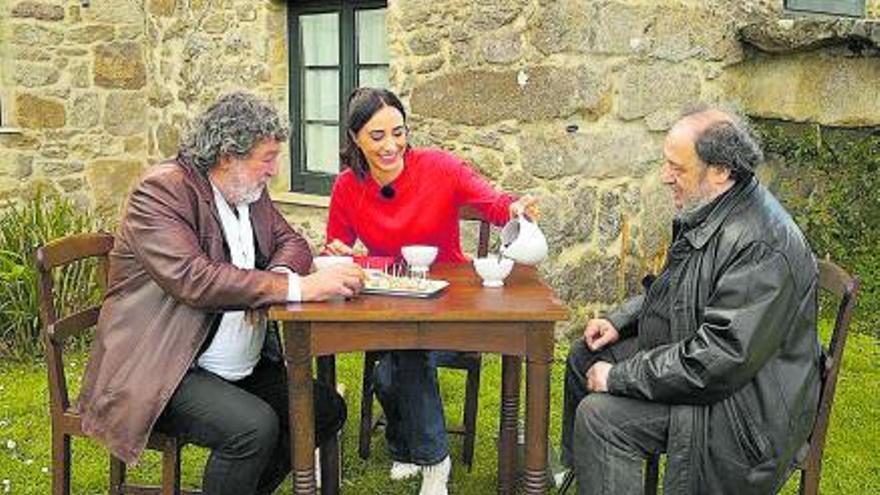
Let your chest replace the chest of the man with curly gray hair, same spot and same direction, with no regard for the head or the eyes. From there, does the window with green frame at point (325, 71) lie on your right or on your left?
on your left

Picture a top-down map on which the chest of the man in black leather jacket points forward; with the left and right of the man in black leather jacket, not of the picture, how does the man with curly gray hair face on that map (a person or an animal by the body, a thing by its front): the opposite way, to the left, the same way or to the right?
the opposite way

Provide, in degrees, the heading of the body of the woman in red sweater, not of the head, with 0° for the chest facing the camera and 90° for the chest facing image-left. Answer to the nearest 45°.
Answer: approximately 0°

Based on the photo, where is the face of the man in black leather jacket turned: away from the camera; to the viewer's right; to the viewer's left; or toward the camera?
to the viewer's left

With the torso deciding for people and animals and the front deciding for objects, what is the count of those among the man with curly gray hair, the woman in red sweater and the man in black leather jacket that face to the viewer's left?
1

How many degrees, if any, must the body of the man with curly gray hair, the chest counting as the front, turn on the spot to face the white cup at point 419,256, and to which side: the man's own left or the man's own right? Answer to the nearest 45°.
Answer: approximately 45° to the man's own left

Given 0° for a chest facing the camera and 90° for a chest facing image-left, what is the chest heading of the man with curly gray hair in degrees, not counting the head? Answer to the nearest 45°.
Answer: approximately 315°

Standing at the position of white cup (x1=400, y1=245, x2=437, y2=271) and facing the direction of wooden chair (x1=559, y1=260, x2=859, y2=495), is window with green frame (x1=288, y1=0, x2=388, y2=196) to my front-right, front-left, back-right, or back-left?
back-left

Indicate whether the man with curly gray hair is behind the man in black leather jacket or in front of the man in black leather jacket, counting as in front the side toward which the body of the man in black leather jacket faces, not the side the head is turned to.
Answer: in front

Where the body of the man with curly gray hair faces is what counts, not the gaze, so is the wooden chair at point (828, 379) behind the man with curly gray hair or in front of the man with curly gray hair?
in front

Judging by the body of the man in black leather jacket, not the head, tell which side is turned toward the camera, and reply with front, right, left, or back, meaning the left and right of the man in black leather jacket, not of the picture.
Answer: left
